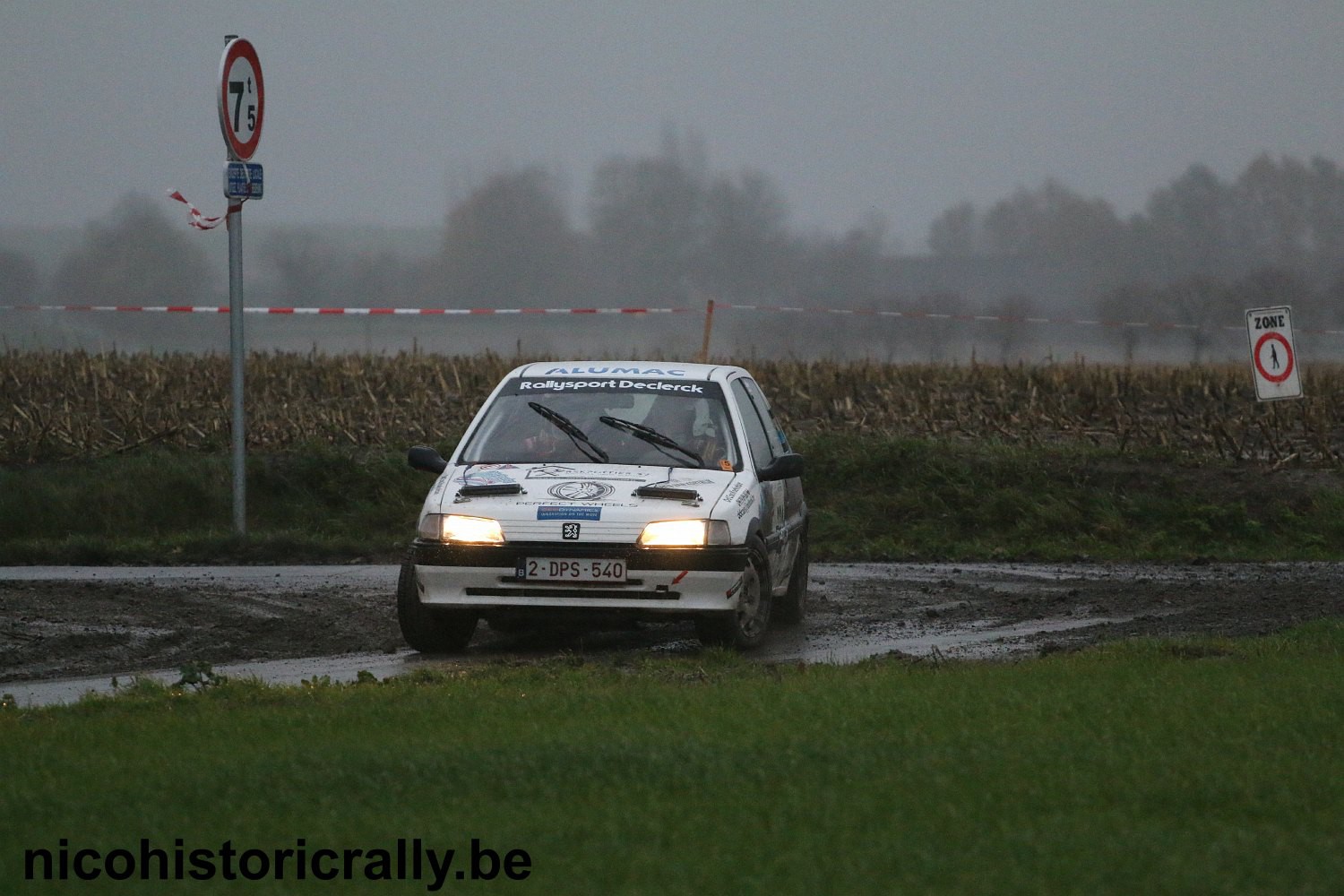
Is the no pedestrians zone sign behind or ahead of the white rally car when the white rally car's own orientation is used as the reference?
behind

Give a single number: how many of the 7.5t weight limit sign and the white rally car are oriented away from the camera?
0

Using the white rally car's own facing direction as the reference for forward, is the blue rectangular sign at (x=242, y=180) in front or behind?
behind

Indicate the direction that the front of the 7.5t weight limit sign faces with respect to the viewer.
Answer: facing the viewer and to the right of the viewer

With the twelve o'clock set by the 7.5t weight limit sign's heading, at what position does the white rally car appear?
The white rally car is roughly at 1 o'clock from the 7.5t weight limit sign.

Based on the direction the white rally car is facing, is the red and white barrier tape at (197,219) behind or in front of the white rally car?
behind

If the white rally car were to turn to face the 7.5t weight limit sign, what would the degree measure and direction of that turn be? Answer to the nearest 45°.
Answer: approximately 135° to its right

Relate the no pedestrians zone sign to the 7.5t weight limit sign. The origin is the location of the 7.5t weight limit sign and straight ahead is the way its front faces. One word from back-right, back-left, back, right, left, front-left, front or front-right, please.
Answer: front-left
